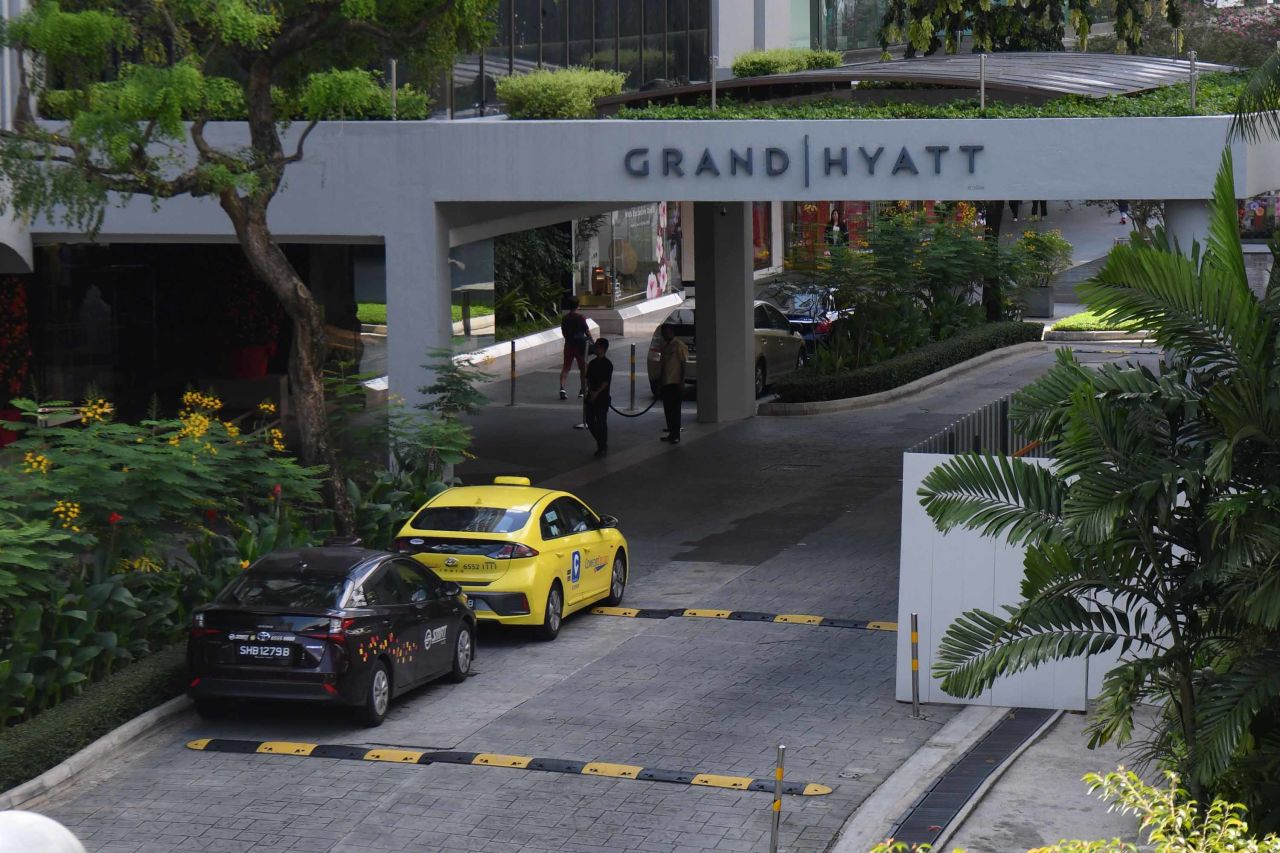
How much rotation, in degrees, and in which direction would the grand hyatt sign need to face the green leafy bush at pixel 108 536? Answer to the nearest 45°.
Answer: approximately 45° to its right

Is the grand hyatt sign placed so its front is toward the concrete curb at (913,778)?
yes

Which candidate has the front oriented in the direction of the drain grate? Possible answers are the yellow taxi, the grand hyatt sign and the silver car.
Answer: the grand hyatt sign

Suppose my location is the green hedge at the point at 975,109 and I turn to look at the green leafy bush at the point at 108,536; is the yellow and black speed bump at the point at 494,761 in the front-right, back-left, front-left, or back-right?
front-left

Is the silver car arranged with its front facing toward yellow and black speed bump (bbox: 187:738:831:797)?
no

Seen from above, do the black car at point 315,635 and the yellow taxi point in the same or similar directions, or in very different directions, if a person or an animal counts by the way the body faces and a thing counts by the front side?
same or similar directions

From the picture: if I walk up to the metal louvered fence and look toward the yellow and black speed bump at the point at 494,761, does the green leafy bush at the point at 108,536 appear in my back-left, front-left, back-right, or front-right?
front-right

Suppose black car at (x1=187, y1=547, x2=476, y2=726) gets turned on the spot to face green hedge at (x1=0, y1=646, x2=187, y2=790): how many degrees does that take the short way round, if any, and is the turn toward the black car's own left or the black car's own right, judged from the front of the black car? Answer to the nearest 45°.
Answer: approximately 135° to the black car's own left

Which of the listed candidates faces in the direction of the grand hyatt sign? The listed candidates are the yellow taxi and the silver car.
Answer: the yellow taxi

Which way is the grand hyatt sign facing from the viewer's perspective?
toward the camera

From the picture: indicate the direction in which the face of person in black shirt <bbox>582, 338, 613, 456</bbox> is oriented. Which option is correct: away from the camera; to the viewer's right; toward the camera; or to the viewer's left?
toward the camera

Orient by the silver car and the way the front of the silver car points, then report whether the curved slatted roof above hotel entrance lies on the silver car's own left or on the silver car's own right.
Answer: on the silver car's own right

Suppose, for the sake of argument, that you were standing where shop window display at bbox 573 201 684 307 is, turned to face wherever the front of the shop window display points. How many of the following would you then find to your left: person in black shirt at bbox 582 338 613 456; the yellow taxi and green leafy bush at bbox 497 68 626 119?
0

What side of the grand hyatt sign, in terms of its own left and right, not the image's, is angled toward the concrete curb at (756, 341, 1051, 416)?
back

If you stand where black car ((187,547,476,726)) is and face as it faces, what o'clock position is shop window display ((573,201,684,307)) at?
The shop window display is roughly at 11 o'clock from the black car.
